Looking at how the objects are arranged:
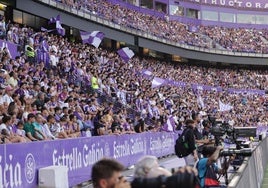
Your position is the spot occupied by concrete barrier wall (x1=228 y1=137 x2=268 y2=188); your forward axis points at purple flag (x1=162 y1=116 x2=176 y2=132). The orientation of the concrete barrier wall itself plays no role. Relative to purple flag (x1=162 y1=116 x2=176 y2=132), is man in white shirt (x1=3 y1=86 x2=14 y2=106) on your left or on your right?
left

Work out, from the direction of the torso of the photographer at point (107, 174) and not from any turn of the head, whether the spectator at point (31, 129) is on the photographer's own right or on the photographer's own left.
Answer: on the photographer's own left

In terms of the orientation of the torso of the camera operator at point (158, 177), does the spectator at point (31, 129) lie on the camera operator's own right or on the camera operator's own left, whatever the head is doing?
on the camera operator's own left
